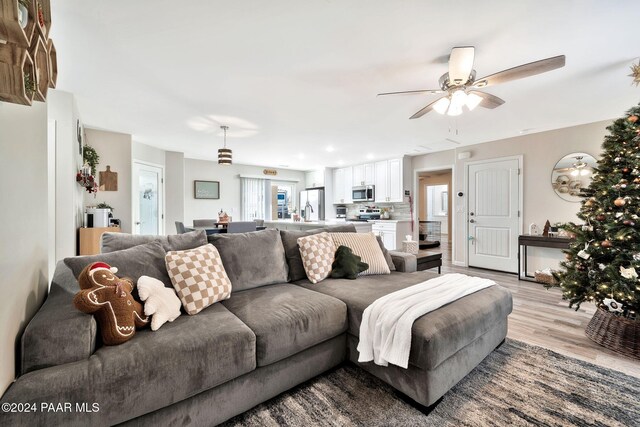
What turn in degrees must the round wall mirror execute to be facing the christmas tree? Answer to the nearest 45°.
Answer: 0° — it already faces it

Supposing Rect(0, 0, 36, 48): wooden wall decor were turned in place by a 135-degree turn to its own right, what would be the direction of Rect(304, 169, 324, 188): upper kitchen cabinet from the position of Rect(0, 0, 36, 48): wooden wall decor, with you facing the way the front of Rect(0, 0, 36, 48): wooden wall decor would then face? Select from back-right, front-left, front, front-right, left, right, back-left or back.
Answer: back-right

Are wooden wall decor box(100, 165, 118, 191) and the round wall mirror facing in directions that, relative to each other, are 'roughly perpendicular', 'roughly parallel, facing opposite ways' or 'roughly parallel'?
roughly perpendicular

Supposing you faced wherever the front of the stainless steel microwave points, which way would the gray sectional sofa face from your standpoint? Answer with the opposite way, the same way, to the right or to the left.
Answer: to the left

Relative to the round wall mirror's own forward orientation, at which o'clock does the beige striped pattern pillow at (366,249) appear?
The beige striped pattern pillow is roughly at 1 o'clock from the round wall mirror.

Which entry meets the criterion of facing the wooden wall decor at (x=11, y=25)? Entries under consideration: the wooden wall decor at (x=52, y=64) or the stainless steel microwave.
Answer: the stainless steel microwave

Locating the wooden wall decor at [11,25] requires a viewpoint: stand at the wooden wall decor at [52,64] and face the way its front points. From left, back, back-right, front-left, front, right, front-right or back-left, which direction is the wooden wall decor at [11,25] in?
right

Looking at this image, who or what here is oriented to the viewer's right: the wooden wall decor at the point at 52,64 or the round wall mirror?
the wooden wall decor

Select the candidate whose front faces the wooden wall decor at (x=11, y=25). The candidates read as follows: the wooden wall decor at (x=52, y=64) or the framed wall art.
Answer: the framed wall art

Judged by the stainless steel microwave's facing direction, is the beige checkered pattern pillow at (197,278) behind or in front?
in front
